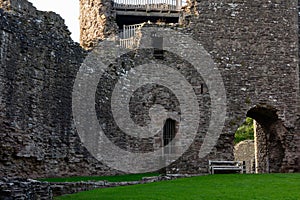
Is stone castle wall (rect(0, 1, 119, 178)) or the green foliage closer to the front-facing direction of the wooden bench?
the stone castle wall

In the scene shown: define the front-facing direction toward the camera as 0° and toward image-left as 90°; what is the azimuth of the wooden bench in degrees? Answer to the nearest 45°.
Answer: approximately 0°

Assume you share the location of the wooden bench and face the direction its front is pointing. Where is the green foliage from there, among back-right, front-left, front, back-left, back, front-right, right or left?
back

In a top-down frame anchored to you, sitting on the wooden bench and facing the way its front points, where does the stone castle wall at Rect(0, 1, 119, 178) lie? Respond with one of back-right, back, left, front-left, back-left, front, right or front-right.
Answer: front-right
